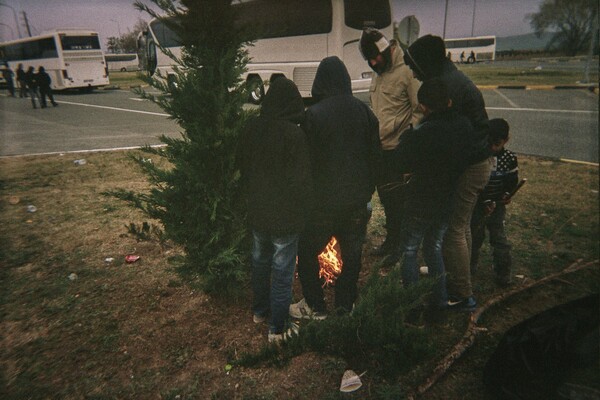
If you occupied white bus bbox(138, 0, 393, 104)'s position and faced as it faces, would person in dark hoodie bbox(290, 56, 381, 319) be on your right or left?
on your left

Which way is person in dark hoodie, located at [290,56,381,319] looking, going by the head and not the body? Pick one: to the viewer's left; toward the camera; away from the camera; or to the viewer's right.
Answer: away from the camera

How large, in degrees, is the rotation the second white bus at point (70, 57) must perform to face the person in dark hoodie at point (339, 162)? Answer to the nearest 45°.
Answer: approximately 135° to its left

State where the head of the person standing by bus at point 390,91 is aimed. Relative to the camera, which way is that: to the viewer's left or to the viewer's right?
to the viewer's left

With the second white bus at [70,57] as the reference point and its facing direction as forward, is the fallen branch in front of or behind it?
behind

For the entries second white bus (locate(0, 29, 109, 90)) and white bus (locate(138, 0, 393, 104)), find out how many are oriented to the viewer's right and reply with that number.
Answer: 0

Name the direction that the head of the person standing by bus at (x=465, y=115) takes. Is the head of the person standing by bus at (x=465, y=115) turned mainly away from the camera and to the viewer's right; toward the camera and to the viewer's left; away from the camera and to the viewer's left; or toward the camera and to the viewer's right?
away from the camera and to the viewer's left

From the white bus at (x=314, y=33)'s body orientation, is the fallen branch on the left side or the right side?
on its left

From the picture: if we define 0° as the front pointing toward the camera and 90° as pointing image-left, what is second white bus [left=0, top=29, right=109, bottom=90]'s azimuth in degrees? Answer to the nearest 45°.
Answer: approximately 135°

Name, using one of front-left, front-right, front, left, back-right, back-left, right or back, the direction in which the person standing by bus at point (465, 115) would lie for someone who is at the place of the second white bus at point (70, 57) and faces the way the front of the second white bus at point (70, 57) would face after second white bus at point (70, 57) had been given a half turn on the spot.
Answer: front-right

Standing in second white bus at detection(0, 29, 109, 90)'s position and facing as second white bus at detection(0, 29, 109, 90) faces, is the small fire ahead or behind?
behind

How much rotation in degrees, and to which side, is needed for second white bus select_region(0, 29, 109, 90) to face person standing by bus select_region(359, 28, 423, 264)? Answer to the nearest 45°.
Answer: approximately 135° to its left
